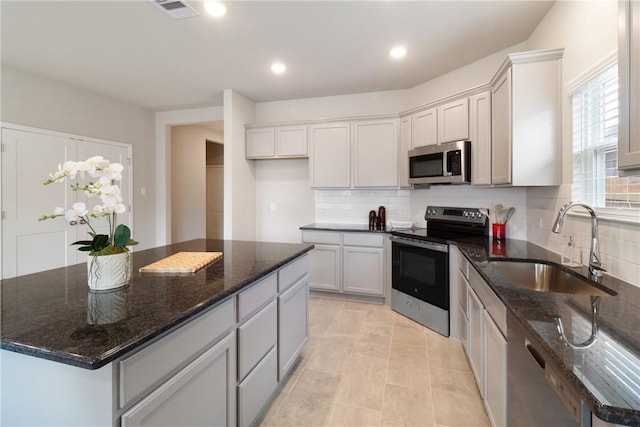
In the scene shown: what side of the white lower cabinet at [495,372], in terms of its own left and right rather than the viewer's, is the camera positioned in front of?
left

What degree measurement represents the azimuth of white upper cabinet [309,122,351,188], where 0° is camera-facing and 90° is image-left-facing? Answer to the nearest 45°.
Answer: approximately 0°

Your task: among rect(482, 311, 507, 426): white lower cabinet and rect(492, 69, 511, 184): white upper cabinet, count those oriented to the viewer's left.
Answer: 2

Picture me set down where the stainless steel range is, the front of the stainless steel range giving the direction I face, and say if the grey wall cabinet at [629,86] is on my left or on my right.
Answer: on my left

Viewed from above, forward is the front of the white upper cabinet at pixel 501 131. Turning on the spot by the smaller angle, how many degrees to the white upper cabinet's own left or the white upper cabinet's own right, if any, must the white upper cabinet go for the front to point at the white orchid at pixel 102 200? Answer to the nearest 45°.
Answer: approximately 45° to the white upper cabinet's own left

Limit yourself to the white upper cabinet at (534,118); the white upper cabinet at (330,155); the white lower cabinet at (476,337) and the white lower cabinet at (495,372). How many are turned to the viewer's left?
3

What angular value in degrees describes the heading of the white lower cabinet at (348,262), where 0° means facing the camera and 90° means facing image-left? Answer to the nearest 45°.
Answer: approximately 0°

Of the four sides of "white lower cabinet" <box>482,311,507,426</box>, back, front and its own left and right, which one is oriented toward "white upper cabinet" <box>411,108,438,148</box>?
right

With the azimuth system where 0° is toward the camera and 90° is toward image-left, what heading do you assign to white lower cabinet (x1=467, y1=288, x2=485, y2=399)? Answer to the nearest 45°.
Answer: approximately 90°

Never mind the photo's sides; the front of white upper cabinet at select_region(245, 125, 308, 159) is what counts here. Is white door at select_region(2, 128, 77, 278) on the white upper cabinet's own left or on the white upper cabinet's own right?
on the white upper cabinet's own right

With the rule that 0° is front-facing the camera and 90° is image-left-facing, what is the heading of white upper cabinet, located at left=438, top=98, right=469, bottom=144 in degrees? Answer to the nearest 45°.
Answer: approximately 45°

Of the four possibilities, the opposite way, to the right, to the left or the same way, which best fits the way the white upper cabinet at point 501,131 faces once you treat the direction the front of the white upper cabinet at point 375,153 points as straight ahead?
to the right
